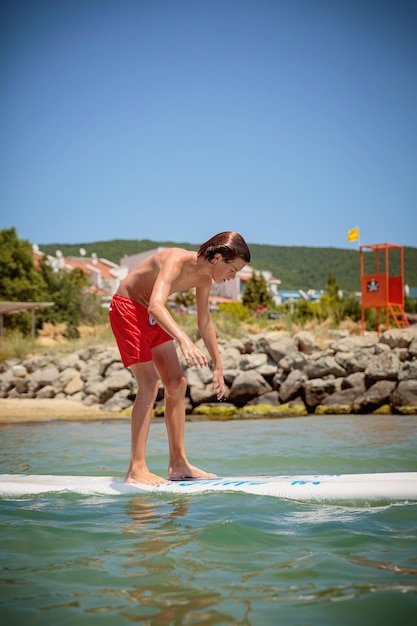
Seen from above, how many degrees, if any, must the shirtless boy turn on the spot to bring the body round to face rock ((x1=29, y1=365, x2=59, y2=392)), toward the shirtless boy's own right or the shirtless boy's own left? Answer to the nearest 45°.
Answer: approximately 90° to the shirtless boy's own left

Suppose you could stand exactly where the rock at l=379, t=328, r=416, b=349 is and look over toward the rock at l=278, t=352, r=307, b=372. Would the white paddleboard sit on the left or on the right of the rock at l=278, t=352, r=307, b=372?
left

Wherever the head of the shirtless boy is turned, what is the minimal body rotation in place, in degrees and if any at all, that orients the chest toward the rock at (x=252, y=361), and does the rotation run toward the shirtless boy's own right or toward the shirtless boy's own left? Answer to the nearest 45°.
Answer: approximately 90° to the shirtless boy's own left

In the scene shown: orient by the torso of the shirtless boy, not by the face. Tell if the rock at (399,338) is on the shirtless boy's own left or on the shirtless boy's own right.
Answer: on the shirtless boy's own left

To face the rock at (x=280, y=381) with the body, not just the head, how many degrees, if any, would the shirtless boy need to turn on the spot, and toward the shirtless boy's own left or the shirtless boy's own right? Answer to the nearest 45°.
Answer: approximately 90° to the shirtless boy's own left

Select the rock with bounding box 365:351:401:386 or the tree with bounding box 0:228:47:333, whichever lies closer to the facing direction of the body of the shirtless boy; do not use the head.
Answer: the rock

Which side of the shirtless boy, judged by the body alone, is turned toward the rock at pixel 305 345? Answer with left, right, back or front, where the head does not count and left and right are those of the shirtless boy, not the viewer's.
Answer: left

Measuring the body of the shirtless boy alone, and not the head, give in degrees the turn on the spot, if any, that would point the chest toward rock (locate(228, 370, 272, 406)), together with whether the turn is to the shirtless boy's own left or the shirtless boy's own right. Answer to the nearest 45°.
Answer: approximately 90° to the shirtless boy's own left

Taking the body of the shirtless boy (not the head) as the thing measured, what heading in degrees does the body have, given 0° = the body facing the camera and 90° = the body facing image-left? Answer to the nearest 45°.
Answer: approximately 270°

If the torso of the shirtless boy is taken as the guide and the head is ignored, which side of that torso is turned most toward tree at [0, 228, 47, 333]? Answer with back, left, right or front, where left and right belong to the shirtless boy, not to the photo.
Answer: left

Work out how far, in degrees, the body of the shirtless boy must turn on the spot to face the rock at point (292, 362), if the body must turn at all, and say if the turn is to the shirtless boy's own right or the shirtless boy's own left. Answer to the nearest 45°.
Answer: approximately 90° to the shirtless boy's own left

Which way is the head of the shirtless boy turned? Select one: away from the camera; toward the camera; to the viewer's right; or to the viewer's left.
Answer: to the viewer's right
